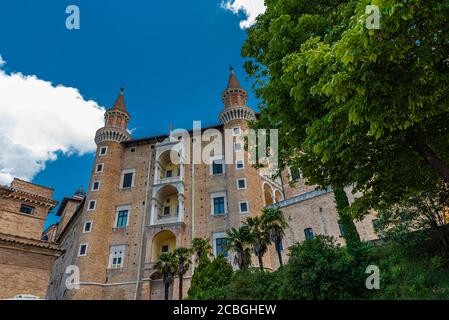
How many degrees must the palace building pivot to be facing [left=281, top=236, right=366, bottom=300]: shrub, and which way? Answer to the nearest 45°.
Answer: approximately 45° to its left

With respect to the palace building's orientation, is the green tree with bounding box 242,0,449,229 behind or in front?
in front

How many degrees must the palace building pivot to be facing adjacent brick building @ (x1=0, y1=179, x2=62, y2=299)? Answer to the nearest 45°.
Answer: approximately 45° to its right

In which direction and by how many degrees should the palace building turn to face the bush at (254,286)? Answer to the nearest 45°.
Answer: approximately 45° to its left

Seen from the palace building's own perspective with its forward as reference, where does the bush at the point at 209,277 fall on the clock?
The bush is roughly at 11 o'clock from the palace building.

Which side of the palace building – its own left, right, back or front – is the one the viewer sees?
front

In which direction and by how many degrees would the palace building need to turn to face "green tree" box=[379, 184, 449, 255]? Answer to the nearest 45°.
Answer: approximately 45° to its left

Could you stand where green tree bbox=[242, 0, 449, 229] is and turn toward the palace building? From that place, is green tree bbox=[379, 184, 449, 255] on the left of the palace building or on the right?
right

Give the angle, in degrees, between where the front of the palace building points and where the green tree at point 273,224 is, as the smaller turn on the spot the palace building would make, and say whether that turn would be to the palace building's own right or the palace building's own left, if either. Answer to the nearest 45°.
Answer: approximately 45° to the palace building's own left
